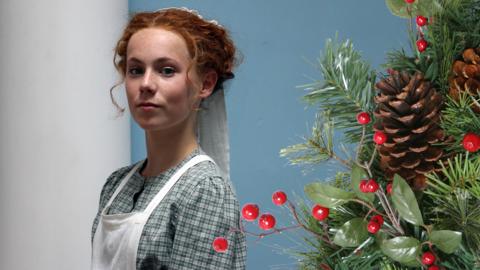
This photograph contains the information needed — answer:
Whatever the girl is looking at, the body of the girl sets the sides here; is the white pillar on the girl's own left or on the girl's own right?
on the girl's own right
